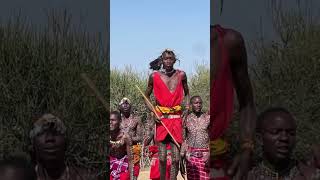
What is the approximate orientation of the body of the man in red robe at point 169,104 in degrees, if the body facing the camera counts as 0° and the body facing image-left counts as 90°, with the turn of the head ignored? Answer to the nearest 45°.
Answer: approximately 0°
